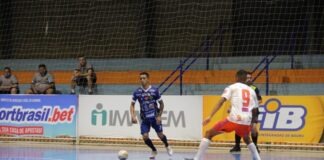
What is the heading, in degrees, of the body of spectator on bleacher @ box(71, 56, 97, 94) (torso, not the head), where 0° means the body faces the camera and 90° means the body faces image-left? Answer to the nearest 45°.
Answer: approximately 0°

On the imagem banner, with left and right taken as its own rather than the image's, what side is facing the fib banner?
left

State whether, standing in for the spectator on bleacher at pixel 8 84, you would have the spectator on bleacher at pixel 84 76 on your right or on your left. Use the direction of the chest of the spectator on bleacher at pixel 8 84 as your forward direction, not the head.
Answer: on your left

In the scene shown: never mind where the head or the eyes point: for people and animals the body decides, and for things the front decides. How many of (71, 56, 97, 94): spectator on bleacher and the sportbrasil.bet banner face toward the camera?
2

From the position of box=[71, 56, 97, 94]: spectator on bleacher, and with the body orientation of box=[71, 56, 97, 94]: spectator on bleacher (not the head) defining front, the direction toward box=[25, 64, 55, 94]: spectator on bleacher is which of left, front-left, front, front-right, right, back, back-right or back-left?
right

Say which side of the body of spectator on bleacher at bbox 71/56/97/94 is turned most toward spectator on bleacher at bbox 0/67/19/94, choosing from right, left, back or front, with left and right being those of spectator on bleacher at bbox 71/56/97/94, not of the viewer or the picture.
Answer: right

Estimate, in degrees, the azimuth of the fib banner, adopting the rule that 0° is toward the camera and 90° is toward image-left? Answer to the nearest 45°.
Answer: approximately 0°

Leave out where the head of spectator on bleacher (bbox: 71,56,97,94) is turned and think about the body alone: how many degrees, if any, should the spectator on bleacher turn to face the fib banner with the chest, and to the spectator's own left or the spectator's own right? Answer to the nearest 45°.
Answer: approximately 45° to the spectator's own left

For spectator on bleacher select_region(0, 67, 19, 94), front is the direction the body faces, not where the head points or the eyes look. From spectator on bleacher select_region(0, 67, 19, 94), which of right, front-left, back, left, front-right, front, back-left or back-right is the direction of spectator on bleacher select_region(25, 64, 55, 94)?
front-left

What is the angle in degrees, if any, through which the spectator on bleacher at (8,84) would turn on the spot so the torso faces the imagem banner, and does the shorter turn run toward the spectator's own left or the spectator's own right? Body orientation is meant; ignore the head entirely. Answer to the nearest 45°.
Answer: approximately 45° to the spectator's own left

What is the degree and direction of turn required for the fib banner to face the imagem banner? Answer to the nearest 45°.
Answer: approximately 90° to its right
